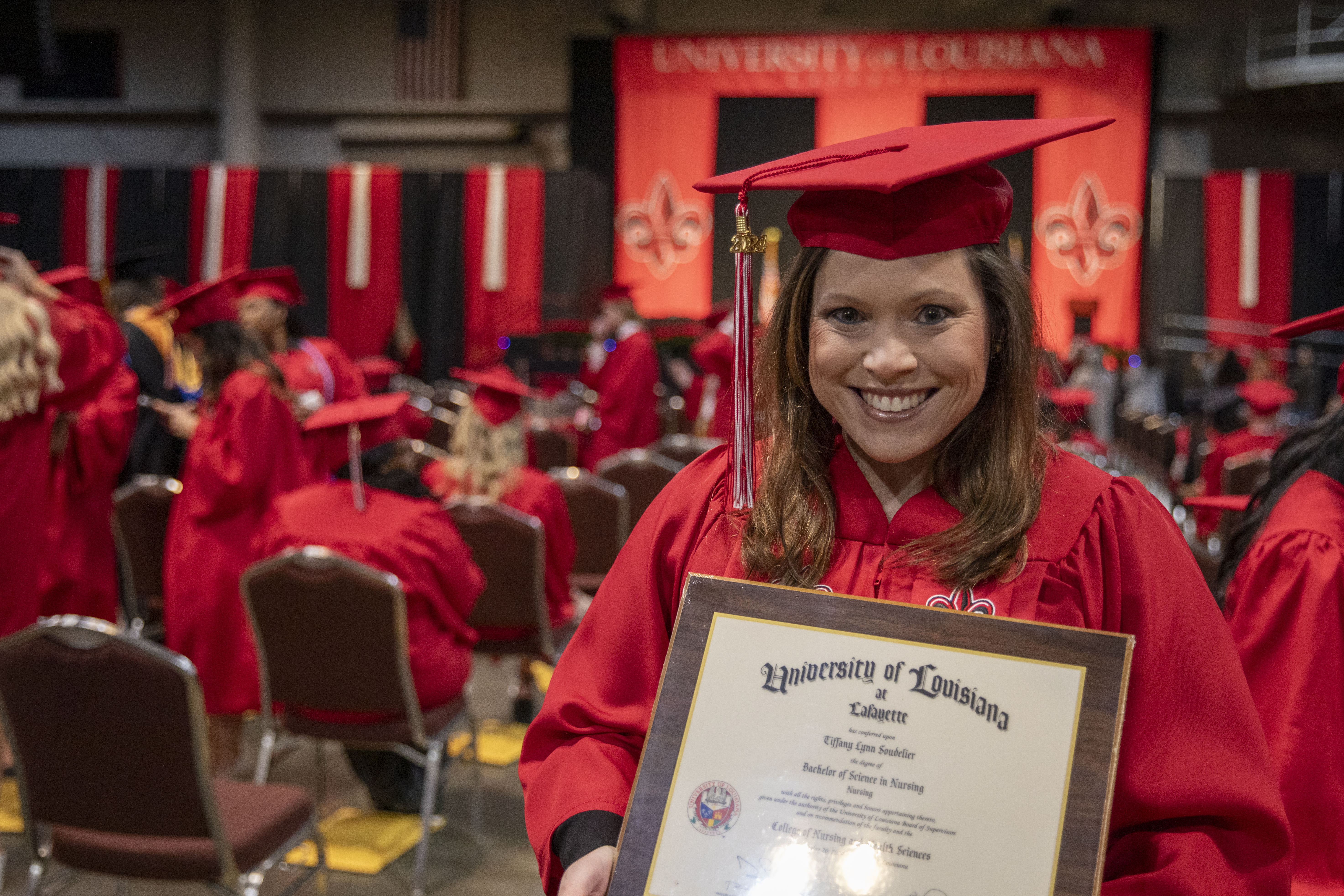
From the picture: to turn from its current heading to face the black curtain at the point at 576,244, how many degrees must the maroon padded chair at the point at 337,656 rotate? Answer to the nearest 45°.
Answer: approximately 45° to its left

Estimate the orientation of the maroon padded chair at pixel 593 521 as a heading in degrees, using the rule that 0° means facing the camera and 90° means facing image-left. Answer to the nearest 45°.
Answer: approximately 225°

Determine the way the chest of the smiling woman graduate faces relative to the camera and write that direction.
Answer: toward the camera

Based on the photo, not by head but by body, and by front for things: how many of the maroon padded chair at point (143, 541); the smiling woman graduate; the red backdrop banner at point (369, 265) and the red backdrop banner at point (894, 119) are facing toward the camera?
3

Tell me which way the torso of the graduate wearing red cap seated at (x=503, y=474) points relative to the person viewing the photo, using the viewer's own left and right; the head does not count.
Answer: facing away from the viewer

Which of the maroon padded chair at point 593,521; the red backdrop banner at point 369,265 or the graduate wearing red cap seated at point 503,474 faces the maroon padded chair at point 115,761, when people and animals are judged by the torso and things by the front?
the red backdrop banner

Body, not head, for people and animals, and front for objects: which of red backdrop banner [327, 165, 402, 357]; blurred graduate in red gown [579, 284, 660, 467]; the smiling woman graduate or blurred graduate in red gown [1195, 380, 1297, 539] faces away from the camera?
blurred graduate in red gown [1195, 380, 1297, 539]

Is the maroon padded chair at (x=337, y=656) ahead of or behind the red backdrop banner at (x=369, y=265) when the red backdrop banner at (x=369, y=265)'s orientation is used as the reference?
ahead

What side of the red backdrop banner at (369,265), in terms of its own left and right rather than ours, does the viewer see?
front

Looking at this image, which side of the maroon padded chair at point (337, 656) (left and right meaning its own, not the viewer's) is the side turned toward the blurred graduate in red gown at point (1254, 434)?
front
